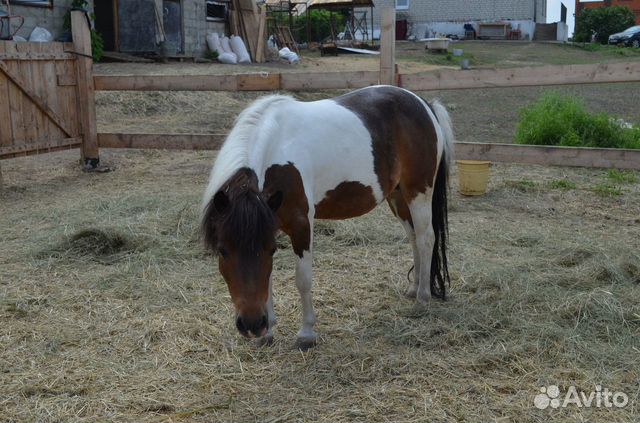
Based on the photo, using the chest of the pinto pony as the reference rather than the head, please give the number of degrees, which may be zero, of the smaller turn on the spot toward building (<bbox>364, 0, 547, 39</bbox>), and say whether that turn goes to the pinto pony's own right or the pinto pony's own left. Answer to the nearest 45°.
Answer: approximately 135° to the pinto pony's own right

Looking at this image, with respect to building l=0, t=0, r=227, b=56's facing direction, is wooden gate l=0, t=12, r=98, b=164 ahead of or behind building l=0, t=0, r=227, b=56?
ahead

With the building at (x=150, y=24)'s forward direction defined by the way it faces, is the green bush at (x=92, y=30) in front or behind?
in front

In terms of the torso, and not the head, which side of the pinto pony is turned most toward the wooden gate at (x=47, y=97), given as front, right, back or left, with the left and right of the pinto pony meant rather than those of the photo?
right

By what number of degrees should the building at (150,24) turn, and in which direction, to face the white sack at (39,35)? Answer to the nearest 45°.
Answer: approximately 45° to its right

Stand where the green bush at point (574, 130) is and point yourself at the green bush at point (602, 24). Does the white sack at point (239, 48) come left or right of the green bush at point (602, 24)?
left

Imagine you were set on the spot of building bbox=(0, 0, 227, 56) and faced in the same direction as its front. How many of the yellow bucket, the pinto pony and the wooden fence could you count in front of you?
3

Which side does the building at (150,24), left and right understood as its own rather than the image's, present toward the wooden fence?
front

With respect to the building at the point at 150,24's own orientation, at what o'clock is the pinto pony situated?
The pinto pony is roughly at 12 o'clock from the building.

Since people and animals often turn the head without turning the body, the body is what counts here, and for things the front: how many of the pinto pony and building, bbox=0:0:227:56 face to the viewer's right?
0

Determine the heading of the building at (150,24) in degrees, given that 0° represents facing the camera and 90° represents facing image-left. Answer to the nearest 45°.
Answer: approximately 0°

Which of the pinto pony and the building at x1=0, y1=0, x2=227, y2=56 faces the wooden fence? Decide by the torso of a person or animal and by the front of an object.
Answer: the building
